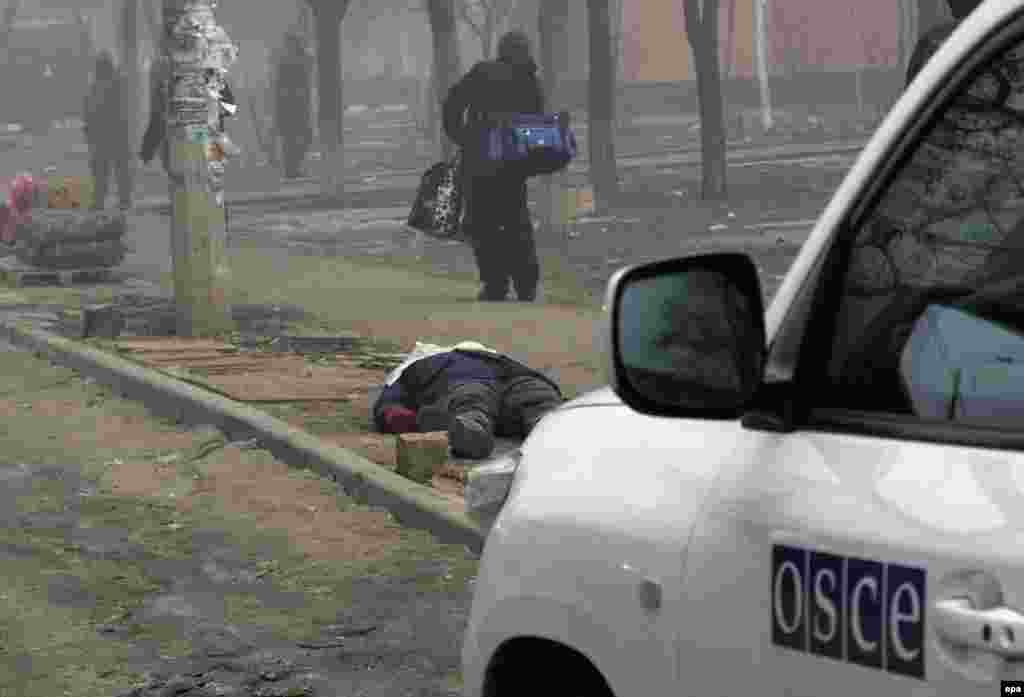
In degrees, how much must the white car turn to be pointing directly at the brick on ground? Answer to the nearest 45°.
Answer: approximately 45° to its right

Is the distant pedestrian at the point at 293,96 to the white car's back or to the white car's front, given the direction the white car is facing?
to the front

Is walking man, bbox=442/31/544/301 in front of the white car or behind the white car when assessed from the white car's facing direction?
in front

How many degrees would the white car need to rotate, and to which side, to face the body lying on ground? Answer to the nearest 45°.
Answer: approximately 45° to its right

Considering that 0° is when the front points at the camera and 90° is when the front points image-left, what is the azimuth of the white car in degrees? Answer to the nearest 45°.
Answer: approximately 135°

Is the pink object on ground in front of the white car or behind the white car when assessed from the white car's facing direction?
in front

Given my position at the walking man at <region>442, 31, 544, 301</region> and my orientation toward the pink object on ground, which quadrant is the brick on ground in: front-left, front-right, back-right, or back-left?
back-left
